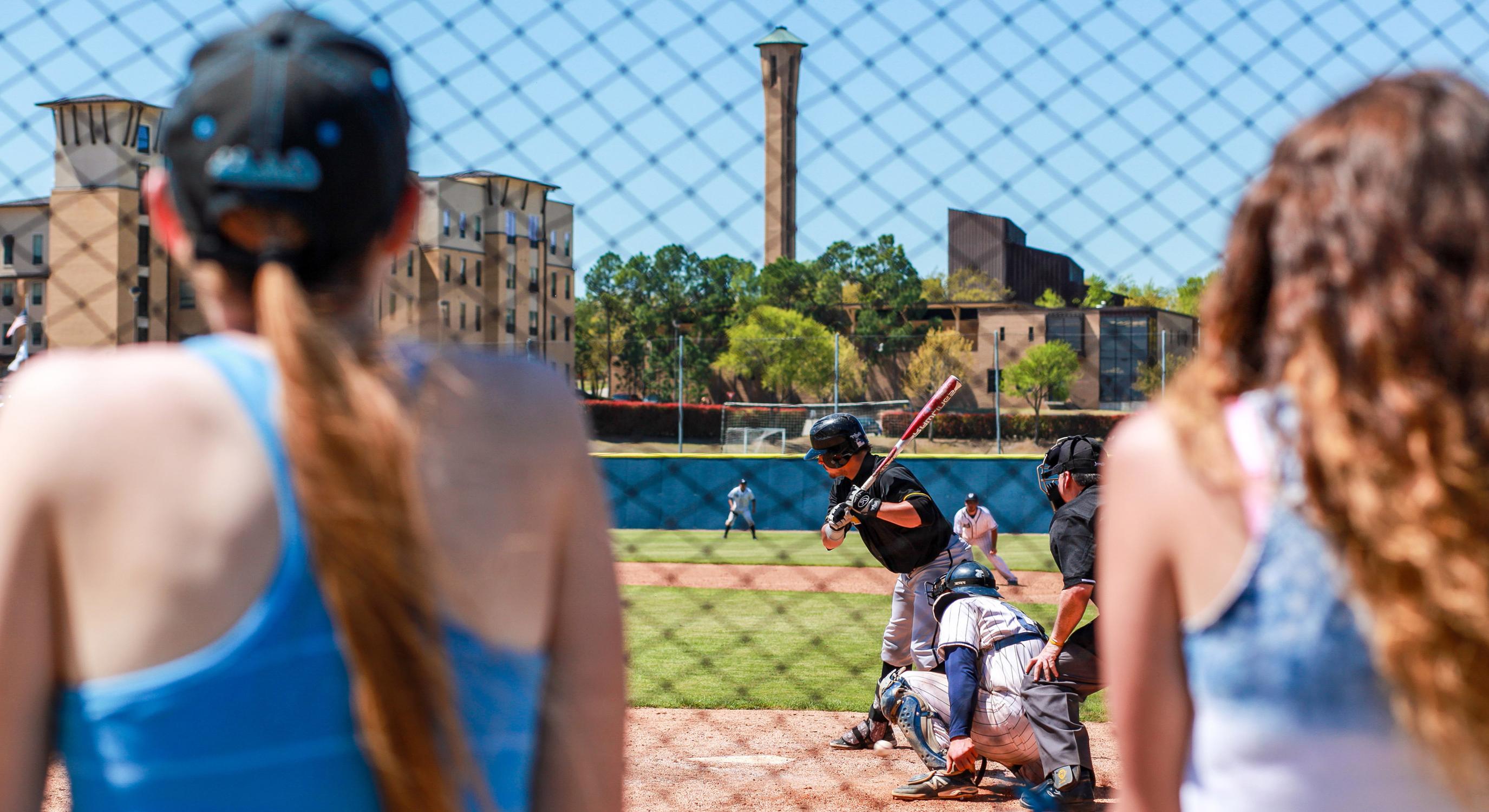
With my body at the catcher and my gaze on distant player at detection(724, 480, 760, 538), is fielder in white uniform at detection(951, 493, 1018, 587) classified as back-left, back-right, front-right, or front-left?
front-right

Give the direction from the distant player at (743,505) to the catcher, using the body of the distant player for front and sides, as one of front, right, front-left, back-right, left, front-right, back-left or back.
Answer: front

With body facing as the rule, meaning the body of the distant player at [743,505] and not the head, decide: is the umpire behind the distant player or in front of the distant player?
in front

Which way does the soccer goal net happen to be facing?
toward the camera

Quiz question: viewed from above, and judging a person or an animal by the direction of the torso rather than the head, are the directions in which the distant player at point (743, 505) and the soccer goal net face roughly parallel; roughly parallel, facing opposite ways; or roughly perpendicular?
roughly parallel

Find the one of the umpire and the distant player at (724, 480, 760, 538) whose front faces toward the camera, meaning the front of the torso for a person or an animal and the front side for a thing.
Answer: the distant player

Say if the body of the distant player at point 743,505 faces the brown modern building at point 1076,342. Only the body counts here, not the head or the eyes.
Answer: no

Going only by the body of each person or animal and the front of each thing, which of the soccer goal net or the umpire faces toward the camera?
the soccer goal net

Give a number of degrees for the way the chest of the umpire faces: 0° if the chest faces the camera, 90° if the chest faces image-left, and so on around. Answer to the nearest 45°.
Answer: approximately 90°
